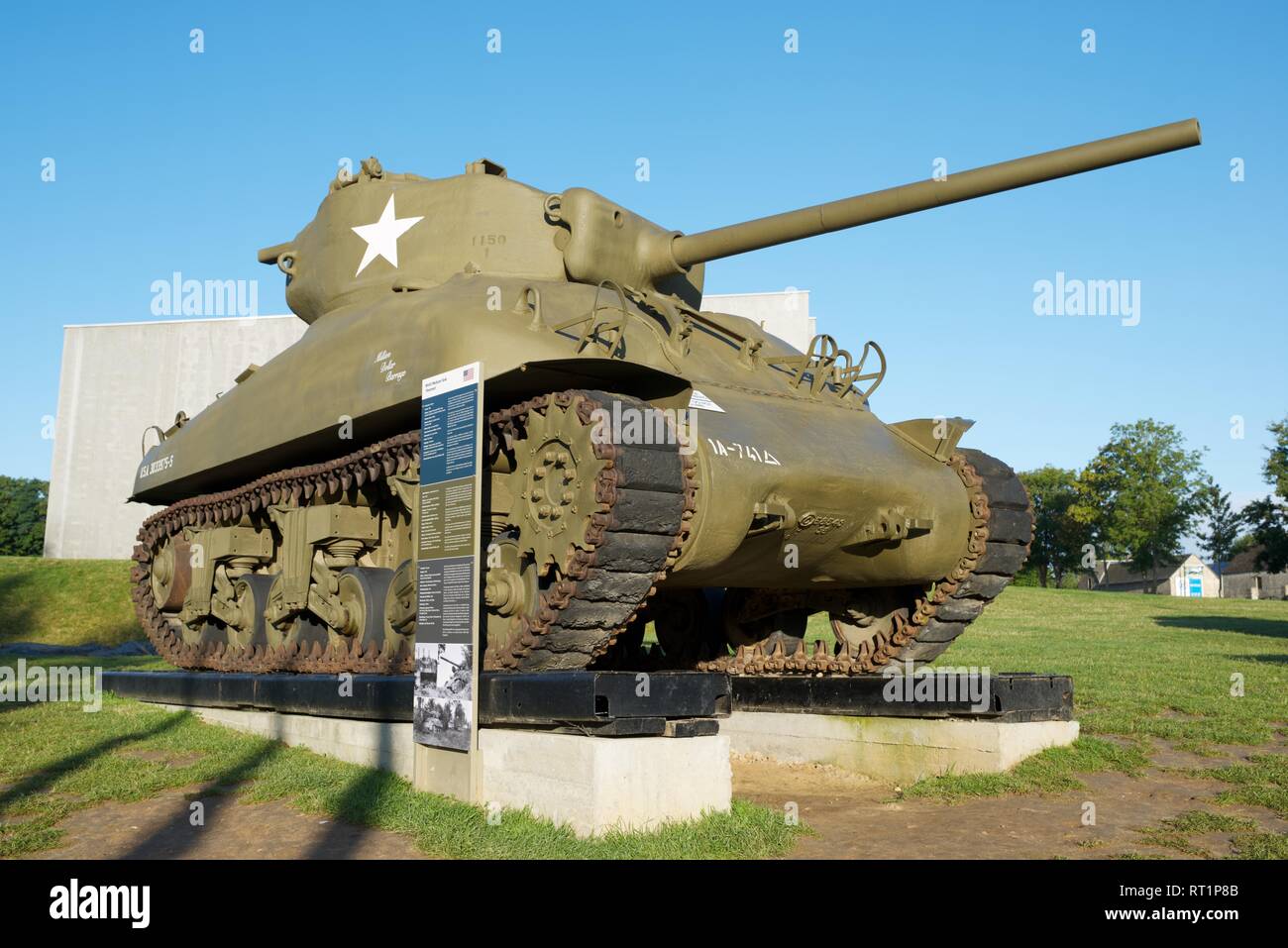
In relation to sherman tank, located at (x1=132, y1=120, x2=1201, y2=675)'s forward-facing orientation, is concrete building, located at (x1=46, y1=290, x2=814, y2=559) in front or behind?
behind

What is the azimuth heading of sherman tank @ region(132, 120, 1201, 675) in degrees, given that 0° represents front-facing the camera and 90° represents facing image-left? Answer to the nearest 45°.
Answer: approximately 315°

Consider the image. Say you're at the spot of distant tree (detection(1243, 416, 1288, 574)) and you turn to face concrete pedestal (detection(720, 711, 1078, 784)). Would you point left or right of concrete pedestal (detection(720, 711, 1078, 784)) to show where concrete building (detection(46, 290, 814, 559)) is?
right

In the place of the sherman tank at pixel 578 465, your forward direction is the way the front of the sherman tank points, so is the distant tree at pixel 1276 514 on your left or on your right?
on your left
